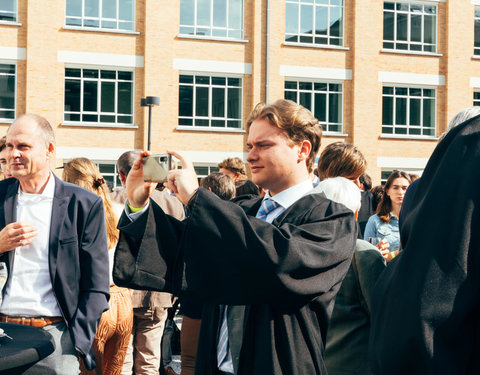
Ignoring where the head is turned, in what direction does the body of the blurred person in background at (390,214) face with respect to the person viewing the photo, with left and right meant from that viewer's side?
facing the viewer and to the right of the viewer

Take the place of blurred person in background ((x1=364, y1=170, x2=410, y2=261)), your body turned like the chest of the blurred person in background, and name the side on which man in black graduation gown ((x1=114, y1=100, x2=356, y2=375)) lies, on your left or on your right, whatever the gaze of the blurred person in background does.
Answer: on your right

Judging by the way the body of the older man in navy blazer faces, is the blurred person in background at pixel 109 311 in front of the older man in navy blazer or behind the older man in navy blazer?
behind

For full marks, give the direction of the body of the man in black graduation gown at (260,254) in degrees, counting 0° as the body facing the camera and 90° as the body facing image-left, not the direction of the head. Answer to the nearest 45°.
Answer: approximately 45°

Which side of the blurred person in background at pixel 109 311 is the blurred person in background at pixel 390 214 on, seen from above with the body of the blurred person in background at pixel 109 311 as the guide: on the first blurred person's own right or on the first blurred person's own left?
on the first blurred person's own right

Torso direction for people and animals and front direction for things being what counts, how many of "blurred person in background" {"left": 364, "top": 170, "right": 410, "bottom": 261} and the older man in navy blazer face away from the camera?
0

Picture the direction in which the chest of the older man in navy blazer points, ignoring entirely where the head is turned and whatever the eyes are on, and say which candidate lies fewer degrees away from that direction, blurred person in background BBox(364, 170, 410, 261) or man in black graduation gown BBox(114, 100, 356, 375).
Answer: the man in black graduation gown

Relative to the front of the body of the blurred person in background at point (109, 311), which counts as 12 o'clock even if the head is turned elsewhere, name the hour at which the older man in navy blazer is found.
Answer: The older man in navy blazer is roughly at 8 o'clock from the blurred person in background.

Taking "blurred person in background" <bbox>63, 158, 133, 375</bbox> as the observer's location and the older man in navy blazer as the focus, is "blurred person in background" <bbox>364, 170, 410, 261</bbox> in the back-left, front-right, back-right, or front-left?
back-left

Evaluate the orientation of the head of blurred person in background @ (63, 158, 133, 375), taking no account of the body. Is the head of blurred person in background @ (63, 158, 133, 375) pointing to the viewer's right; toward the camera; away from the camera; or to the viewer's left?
away from the camera

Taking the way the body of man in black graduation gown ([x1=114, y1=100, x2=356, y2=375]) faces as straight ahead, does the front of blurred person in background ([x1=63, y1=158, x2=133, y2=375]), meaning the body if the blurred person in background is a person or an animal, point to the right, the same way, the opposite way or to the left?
to the right

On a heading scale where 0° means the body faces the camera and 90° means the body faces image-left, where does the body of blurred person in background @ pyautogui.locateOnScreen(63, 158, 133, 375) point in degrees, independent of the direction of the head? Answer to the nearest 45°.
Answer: approximately 135°

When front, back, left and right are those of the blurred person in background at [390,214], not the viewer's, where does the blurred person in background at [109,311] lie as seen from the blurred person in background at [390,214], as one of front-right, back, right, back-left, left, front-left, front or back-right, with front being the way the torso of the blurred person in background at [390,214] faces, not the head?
right
